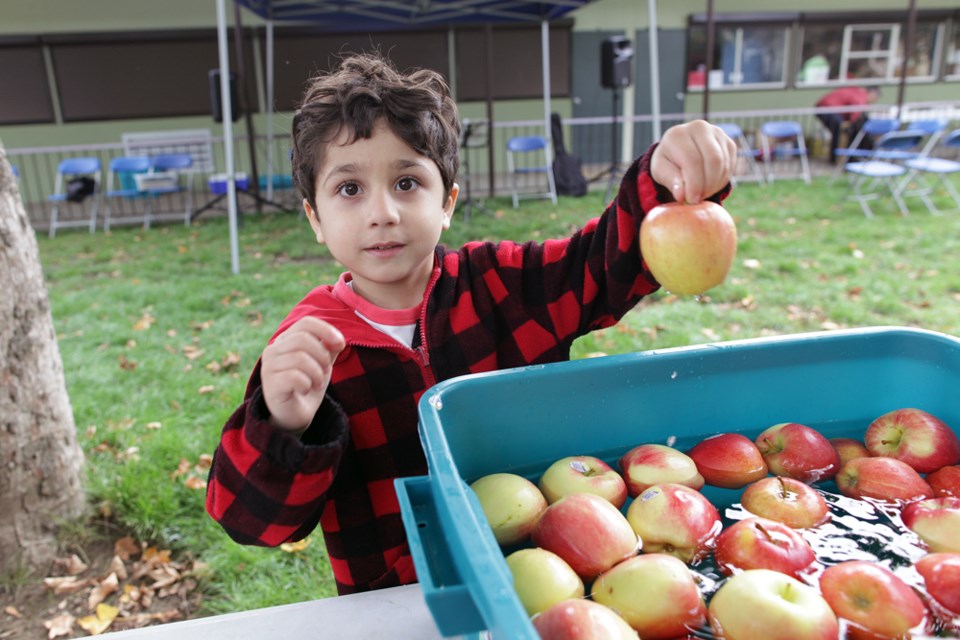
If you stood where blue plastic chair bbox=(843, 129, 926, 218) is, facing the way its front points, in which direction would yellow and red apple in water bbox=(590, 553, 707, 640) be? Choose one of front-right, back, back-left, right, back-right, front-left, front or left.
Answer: front-left

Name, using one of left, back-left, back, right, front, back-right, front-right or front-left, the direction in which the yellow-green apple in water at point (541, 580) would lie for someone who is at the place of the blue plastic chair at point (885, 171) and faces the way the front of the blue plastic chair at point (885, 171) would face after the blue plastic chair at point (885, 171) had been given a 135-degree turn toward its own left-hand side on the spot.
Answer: right

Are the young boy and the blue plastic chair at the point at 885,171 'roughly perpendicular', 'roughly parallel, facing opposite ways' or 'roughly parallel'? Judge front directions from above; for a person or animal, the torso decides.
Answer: roughly perpendicular

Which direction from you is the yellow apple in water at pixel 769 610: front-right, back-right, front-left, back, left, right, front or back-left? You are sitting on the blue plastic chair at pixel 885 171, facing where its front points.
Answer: front-left

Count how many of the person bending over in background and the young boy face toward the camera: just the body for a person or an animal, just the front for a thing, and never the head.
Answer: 1

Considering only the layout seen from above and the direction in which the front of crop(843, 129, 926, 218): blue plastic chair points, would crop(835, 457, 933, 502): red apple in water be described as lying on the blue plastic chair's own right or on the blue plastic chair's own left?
on the blue plastic chair's own left

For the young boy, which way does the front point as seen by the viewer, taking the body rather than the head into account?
toward the camera

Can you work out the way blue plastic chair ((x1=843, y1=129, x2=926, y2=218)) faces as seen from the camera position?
facing the viewer and to the left of the viewer

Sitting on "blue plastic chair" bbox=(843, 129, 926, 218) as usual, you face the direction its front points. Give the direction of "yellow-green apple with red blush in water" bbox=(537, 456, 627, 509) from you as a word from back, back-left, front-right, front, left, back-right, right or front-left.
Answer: front-left

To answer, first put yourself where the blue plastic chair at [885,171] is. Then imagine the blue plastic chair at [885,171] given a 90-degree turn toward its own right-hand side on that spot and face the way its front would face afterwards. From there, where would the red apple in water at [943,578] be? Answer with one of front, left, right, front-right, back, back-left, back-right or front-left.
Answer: back-left
